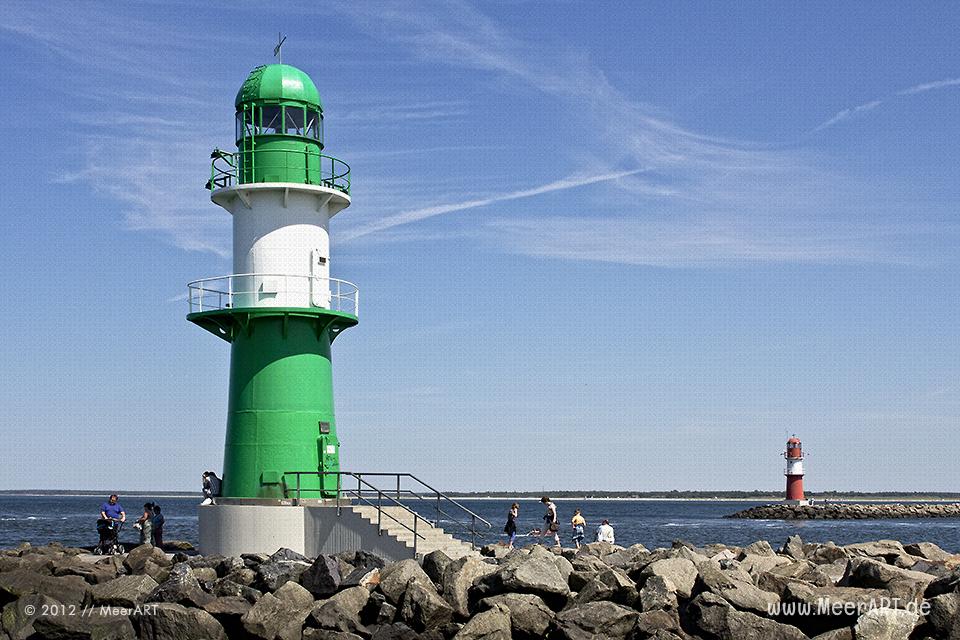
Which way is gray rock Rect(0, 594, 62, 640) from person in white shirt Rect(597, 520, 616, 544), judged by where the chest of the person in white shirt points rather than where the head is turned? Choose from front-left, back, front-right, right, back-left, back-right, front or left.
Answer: back-left

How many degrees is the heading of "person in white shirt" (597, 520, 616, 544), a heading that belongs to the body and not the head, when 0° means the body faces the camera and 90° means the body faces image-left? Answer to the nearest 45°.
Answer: approximately 180°

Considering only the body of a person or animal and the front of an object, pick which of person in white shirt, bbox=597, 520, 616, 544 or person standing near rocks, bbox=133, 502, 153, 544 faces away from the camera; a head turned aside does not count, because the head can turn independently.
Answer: the person in white shirt

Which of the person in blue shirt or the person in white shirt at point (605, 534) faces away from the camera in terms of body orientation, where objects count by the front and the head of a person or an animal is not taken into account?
the person in white shirt

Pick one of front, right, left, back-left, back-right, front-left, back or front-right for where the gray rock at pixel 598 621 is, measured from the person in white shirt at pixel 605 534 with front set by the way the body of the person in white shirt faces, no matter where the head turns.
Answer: back

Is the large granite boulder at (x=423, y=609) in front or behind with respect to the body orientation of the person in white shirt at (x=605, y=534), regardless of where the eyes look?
behind

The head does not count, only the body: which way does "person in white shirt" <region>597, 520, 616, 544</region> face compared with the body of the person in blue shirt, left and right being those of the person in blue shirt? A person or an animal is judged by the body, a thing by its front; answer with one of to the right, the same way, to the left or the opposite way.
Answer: the opposite way

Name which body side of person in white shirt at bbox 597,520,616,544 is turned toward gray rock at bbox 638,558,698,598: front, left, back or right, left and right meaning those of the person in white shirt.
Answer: back

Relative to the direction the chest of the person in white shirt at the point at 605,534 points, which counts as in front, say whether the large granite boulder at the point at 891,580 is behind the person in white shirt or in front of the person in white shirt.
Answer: behind
